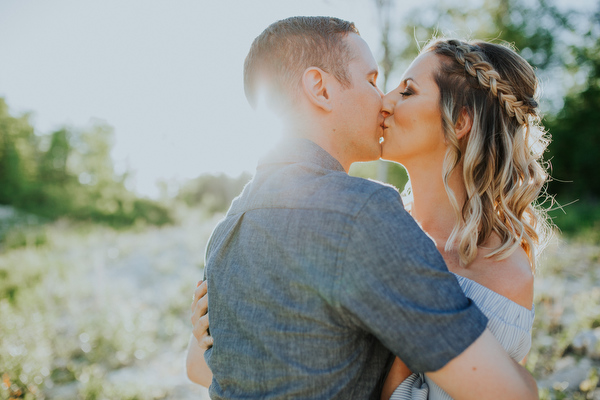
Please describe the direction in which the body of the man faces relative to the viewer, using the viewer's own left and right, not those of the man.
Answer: facing away from the viewer and to the right of the viewer

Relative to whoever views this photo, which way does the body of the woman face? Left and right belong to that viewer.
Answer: facing to the left of the viewer

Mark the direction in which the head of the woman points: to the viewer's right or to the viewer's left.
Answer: to the viewer's left

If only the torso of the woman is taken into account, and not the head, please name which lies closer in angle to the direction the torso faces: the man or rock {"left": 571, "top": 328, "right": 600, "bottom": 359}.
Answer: the man
